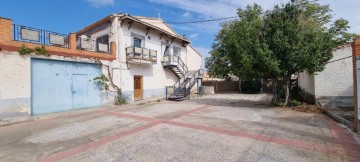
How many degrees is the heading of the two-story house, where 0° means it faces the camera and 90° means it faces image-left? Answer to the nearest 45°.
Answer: approximately 315°

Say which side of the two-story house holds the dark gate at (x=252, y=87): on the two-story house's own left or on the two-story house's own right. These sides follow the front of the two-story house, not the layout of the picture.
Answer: on the two-story house's own left

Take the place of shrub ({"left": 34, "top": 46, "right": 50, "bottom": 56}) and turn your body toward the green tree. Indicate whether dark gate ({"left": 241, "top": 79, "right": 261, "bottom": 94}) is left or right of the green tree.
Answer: left

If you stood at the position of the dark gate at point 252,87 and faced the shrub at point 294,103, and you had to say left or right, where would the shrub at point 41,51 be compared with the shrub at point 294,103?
right
